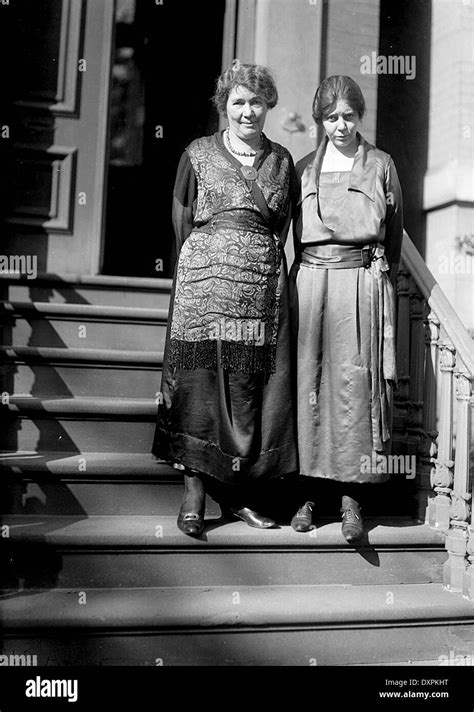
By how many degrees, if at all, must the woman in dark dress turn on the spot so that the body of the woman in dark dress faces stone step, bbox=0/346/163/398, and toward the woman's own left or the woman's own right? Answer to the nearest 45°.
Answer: approximately 135° to the woman's own right

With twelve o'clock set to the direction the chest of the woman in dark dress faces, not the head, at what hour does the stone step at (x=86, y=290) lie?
The stone step is roughly at 5 o'clock from the woman in dark dress.

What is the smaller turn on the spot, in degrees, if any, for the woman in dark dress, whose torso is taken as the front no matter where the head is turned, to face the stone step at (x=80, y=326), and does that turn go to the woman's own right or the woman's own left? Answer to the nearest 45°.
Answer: approximately 135° to the woman's own right

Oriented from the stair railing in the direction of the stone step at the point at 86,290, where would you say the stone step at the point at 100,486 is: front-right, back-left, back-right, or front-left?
front-left

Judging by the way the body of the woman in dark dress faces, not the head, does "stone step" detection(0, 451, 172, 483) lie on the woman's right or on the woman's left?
on the woman's right

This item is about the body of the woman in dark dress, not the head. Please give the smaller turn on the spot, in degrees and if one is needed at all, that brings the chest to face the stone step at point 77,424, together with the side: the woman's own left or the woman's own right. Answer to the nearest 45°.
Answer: approximately 135° to the woman's own right

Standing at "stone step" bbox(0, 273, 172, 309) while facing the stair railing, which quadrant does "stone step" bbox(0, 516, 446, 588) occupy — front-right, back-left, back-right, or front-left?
front-right

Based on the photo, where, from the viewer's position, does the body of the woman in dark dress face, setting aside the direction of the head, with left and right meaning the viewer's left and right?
facing the viewer

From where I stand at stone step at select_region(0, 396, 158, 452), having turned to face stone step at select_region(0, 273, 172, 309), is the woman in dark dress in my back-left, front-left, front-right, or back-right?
back-right
